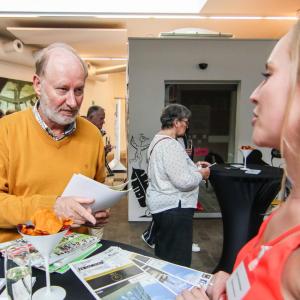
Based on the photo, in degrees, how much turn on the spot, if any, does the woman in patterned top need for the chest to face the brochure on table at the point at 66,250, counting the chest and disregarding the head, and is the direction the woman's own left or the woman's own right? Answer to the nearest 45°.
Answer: approximately 90° to the woman's own right

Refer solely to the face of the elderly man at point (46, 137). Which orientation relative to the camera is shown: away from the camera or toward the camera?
toward the camera

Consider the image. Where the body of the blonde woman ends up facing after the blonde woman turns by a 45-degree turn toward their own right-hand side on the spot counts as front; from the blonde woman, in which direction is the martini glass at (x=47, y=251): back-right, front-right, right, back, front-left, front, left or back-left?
front-left

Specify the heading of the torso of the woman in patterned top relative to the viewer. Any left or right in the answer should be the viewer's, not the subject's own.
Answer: facing to the right of the viewer

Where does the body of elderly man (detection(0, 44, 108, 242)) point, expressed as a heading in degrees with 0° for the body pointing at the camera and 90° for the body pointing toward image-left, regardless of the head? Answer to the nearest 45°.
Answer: approximately 315°

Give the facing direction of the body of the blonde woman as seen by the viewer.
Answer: to the viewer's left

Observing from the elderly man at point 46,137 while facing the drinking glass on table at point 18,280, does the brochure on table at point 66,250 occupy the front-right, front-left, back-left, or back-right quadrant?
front-left

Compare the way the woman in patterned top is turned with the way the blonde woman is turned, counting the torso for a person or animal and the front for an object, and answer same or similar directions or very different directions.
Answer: very different directions

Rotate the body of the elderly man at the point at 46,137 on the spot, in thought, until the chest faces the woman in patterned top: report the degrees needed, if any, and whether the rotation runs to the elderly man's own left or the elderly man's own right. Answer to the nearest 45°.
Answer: approximately 90° to the elderly man's own left

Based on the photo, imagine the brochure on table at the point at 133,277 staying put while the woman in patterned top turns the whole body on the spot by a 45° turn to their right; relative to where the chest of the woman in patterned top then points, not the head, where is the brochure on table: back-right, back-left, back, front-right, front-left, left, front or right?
front-right

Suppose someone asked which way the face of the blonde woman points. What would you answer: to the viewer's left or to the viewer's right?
to the viewer's left

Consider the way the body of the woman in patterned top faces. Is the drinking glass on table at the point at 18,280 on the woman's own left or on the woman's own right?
on the woman's own right
